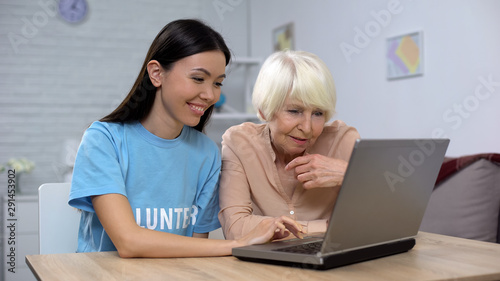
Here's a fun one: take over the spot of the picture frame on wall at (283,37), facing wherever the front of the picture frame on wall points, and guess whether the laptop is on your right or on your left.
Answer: on your left

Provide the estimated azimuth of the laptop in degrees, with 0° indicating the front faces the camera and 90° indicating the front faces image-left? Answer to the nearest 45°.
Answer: approximately 135°

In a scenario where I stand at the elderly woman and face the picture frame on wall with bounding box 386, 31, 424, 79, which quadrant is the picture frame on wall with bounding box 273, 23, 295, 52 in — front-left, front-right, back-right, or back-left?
front-left

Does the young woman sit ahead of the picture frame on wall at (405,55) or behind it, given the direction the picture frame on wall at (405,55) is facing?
ahead

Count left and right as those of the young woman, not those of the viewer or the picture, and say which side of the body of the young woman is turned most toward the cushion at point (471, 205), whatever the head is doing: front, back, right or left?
left

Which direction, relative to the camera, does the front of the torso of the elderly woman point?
toward the camera

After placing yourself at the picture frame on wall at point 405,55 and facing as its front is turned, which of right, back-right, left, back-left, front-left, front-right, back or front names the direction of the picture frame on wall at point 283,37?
right

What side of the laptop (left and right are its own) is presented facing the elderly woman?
front

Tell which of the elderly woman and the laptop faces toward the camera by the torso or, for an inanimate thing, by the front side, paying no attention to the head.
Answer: the elderly woman

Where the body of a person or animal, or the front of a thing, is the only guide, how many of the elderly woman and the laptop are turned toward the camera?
1

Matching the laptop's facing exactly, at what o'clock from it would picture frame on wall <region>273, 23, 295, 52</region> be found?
The picture frame on wall is roughly at 1 o'clock from the laptop.

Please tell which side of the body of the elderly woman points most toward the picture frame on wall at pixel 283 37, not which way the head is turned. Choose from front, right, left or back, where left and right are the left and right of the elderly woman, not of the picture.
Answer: back

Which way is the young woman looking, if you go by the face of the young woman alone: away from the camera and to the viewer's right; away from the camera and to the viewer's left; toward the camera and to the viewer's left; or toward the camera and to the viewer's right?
toward the camera and to the viewer's right

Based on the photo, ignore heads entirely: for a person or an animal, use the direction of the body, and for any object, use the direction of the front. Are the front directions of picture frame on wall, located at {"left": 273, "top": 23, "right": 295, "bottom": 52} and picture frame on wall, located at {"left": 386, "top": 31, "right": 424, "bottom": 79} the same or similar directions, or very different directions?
same or similar directions

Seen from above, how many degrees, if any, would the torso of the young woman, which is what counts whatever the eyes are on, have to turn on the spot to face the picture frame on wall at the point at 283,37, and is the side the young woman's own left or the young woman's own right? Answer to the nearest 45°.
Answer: approximately 135° to the young woman's own left

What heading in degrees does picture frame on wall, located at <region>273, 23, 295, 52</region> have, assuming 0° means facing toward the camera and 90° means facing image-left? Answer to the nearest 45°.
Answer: approximately 45°

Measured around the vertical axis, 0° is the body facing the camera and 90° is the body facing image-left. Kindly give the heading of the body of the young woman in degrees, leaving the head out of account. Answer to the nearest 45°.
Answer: approximately 315°

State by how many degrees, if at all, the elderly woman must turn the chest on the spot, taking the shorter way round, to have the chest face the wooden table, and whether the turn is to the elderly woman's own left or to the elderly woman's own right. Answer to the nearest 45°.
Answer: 0° — they already face it
